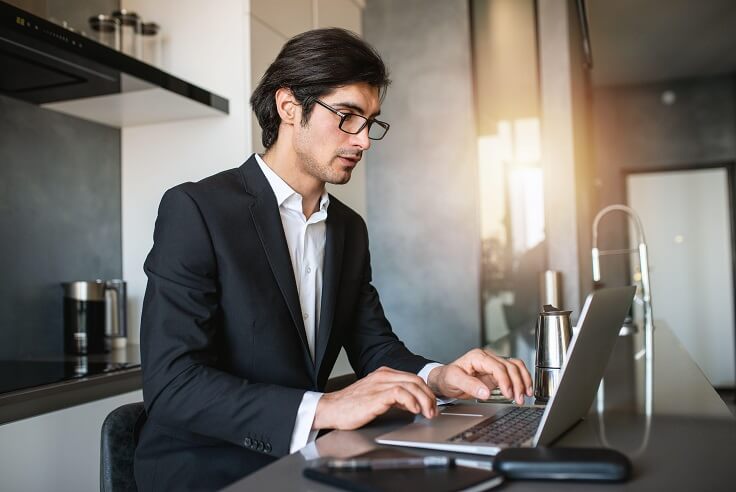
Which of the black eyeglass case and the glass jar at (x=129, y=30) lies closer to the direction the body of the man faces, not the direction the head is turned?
the black eyeglass case

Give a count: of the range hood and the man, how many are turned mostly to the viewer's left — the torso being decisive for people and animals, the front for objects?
0

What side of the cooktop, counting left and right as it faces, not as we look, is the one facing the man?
front

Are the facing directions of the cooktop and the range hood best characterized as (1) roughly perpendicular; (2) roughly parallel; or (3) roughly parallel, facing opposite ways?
roughly parallel

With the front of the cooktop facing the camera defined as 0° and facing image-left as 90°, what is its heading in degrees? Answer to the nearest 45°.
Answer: approximately 315°

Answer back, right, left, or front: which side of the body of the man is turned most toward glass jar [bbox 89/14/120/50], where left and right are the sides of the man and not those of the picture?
back

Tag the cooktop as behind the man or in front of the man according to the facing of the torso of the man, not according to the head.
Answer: behind

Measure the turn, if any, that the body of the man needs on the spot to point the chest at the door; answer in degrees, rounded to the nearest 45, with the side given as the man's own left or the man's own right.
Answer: approximately 90° to the man's own left

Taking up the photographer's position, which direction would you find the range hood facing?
facing the viewer and to the right of the viewer

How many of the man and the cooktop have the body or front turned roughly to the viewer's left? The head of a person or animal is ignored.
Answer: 0
